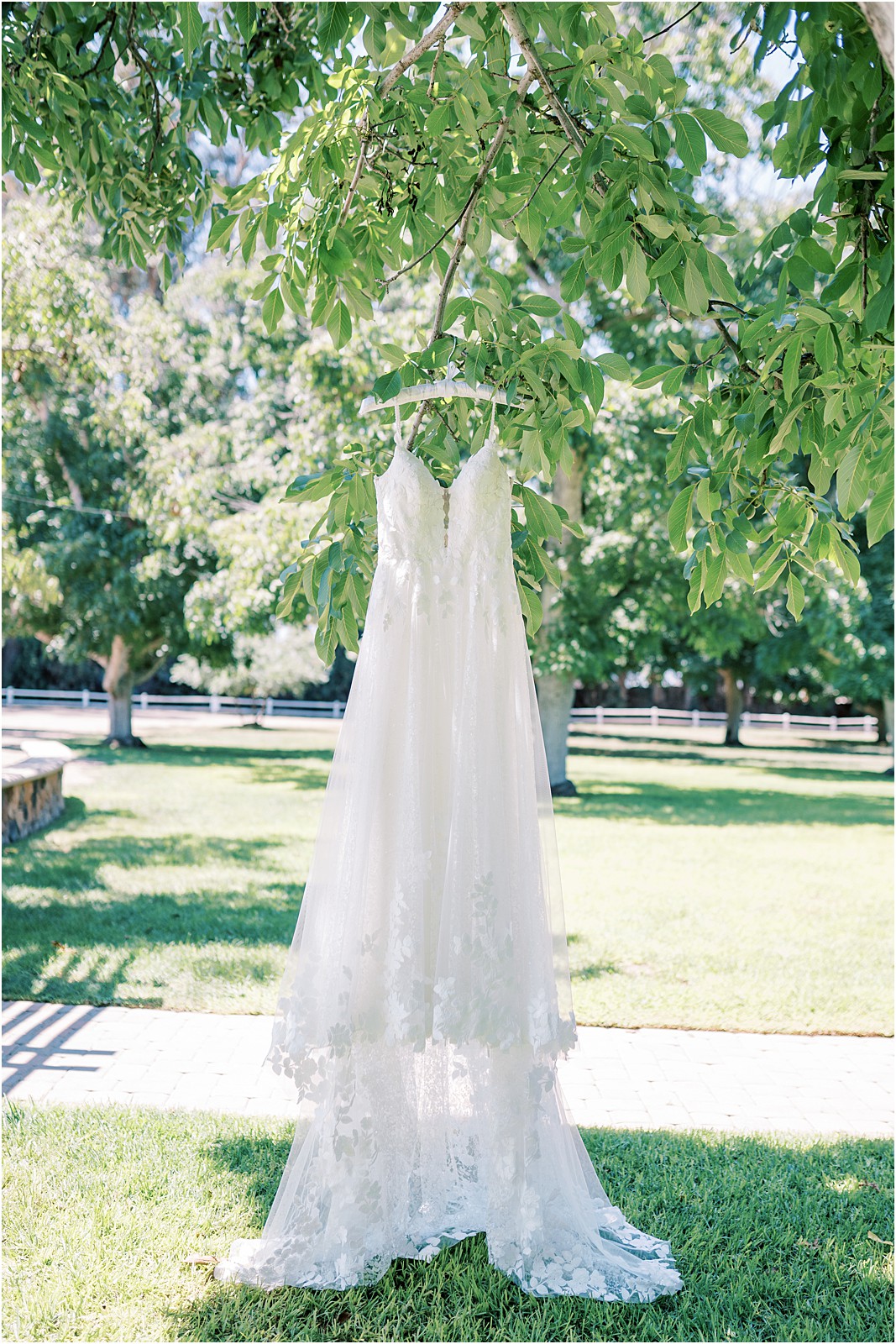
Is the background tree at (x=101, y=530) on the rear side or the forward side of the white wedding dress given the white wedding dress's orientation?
on the rear side

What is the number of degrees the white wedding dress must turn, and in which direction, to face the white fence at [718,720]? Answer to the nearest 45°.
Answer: approximately 180°

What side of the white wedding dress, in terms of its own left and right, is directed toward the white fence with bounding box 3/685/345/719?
back

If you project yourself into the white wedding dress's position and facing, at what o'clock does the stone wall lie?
The stone wall is roughly at 5 o'clock from the white wedding dress.

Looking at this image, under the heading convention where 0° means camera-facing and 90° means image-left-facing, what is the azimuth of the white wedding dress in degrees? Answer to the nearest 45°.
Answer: approximately 0°
